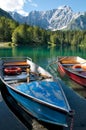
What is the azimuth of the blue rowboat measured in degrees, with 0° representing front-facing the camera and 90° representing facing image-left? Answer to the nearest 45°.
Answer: approximately 315°
